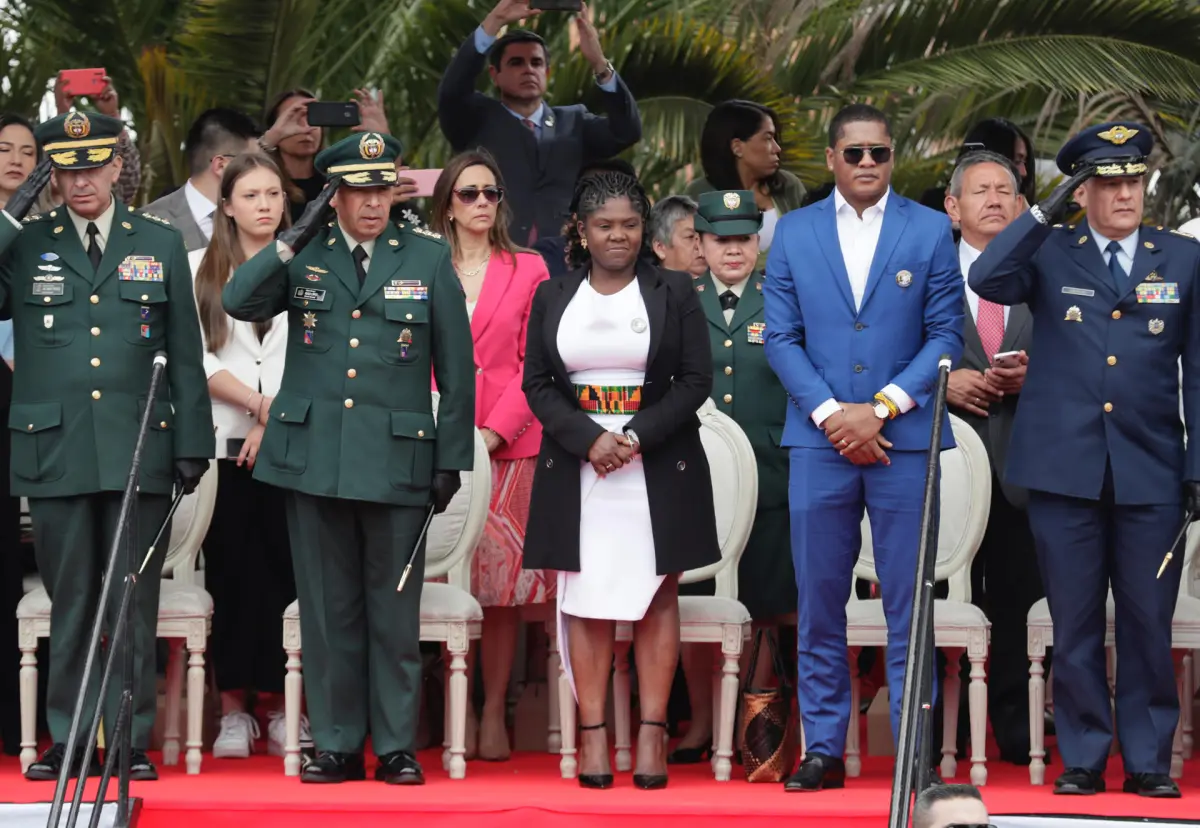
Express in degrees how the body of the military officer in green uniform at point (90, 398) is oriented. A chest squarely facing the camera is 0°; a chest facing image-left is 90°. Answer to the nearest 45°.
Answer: approximately 0°

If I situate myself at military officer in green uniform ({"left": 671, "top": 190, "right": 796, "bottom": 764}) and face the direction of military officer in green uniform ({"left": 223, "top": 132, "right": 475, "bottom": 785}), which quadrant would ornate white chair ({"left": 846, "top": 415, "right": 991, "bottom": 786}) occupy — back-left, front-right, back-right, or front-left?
back-left

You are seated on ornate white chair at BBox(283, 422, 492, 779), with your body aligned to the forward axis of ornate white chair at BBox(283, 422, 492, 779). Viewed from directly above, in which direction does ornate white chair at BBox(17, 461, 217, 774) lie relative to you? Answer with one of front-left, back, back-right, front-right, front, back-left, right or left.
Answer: right
